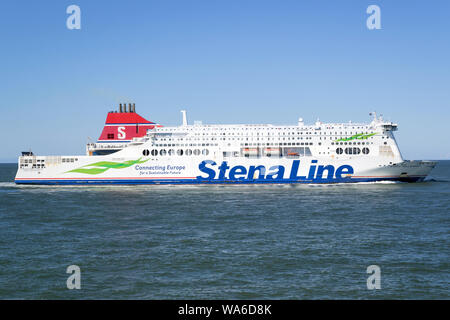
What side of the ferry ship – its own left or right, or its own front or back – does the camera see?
right
